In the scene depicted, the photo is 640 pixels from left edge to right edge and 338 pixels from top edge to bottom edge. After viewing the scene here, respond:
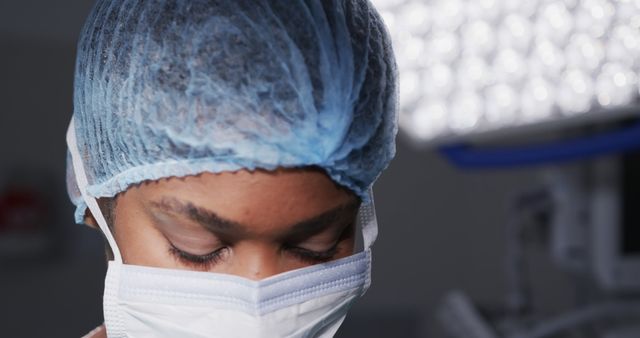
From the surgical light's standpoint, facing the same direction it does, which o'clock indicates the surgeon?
The surgeon is roughly at 1 o'clock from the surgical light.

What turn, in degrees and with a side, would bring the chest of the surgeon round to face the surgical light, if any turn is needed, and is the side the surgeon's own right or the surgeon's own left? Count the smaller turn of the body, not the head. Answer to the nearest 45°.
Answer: approximately 135° to the surgeon's own left

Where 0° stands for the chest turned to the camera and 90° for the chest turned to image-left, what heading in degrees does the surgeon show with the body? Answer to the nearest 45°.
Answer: approximately 0°

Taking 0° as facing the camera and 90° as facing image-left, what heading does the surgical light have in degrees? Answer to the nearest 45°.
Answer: approximately 0°

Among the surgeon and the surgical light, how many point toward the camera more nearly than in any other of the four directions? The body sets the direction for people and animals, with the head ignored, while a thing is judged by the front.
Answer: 2
